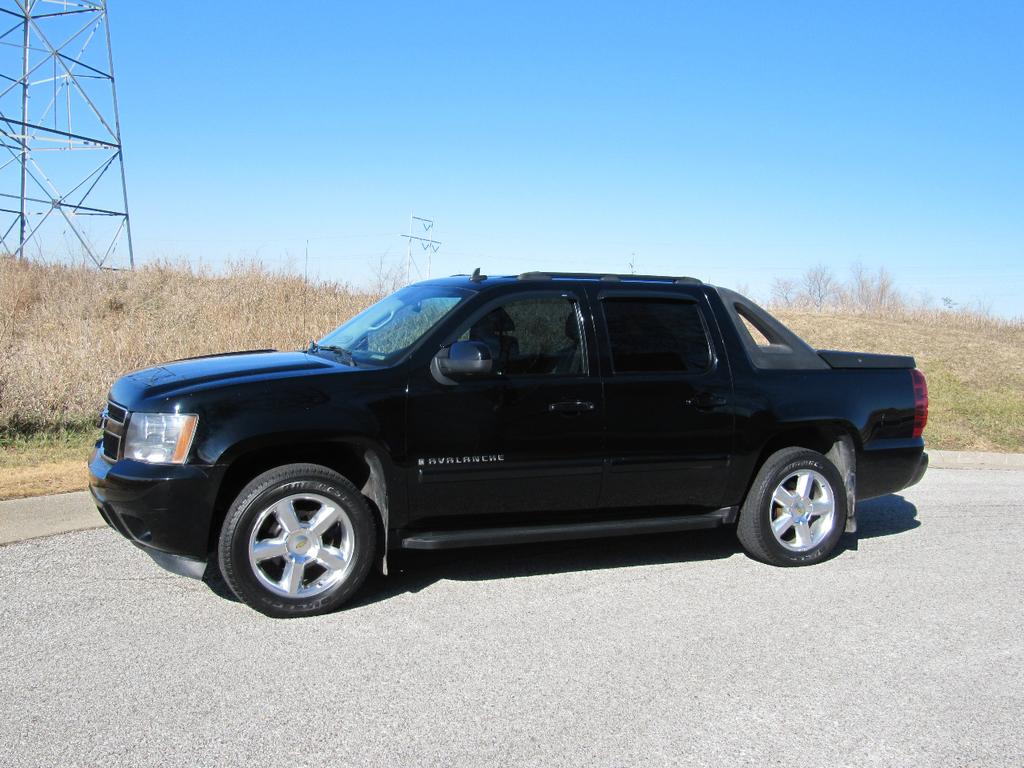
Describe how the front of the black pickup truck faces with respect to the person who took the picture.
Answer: facing the viewer and to the left of the viewer
